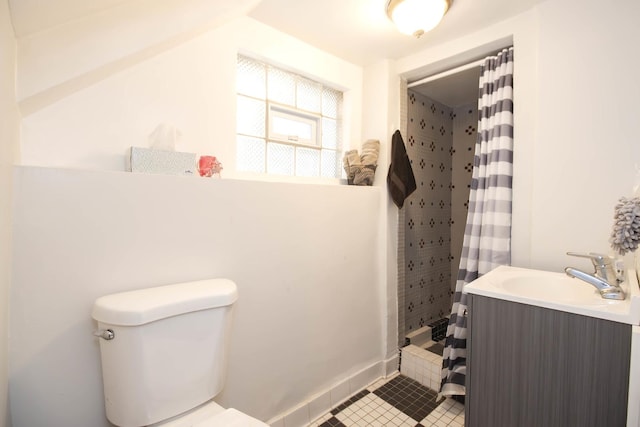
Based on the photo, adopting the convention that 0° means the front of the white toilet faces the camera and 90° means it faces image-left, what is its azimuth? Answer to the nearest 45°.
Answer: approximately 315°

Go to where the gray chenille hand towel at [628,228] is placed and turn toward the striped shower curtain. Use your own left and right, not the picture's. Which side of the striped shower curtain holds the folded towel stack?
left

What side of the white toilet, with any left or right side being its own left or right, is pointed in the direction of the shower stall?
left

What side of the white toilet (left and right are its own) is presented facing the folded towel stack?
left
